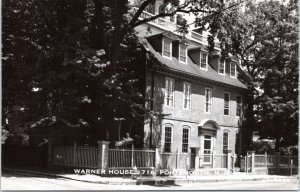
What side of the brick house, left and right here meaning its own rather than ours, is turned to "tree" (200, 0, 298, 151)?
left

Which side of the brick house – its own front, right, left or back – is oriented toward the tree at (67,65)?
right
